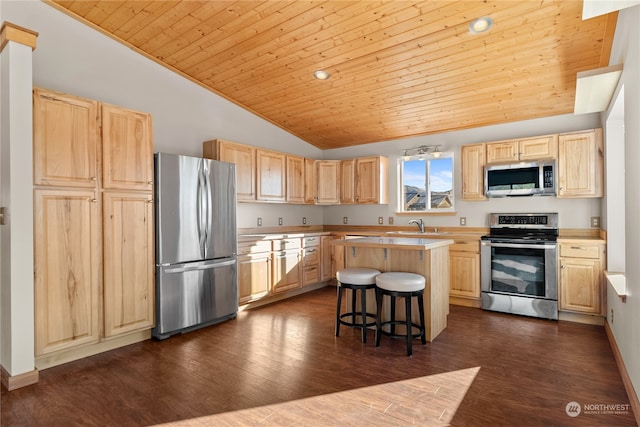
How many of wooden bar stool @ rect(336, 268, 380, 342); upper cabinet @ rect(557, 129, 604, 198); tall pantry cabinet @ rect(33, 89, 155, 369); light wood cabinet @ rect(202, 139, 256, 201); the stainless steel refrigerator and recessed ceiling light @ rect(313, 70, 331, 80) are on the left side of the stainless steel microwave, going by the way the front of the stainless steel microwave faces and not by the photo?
1

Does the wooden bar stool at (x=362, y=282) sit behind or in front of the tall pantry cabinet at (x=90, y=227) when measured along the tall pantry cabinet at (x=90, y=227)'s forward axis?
in front

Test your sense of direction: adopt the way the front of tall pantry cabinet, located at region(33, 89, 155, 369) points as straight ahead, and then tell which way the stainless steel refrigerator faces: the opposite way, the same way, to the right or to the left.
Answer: the same way

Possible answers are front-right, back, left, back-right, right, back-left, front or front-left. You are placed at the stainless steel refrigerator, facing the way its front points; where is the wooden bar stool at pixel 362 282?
front

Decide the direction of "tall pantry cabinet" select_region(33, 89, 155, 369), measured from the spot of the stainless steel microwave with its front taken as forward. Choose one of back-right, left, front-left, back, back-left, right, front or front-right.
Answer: front-right

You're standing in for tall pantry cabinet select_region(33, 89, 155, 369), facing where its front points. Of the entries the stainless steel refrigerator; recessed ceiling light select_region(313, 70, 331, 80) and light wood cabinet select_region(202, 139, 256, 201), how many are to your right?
0

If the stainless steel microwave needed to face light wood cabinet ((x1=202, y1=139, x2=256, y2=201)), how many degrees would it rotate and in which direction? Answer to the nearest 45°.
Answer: approximately 45° to its right

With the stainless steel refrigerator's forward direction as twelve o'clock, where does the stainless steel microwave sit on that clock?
The stainless steel microwave is roughly at 11 o'clock from the stainless steel refrigerator.

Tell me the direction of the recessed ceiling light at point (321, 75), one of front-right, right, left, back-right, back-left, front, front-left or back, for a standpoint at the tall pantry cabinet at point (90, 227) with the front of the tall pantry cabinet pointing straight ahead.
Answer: front-left

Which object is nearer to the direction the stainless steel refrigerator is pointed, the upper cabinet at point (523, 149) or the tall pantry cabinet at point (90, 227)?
the upper cabinet

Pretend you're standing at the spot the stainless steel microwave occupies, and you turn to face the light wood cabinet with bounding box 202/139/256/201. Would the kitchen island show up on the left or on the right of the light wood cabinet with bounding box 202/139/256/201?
left

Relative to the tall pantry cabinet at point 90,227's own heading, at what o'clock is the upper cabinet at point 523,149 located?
The upper cabinet is roughly at 11 o'clock from the tall pantry cabinet.

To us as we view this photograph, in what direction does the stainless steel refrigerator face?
facing the viewer and to the right of the viewer

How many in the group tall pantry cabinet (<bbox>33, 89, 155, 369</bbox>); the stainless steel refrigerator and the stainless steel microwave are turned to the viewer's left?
0

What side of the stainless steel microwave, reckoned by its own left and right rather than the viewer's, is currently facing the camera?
front
